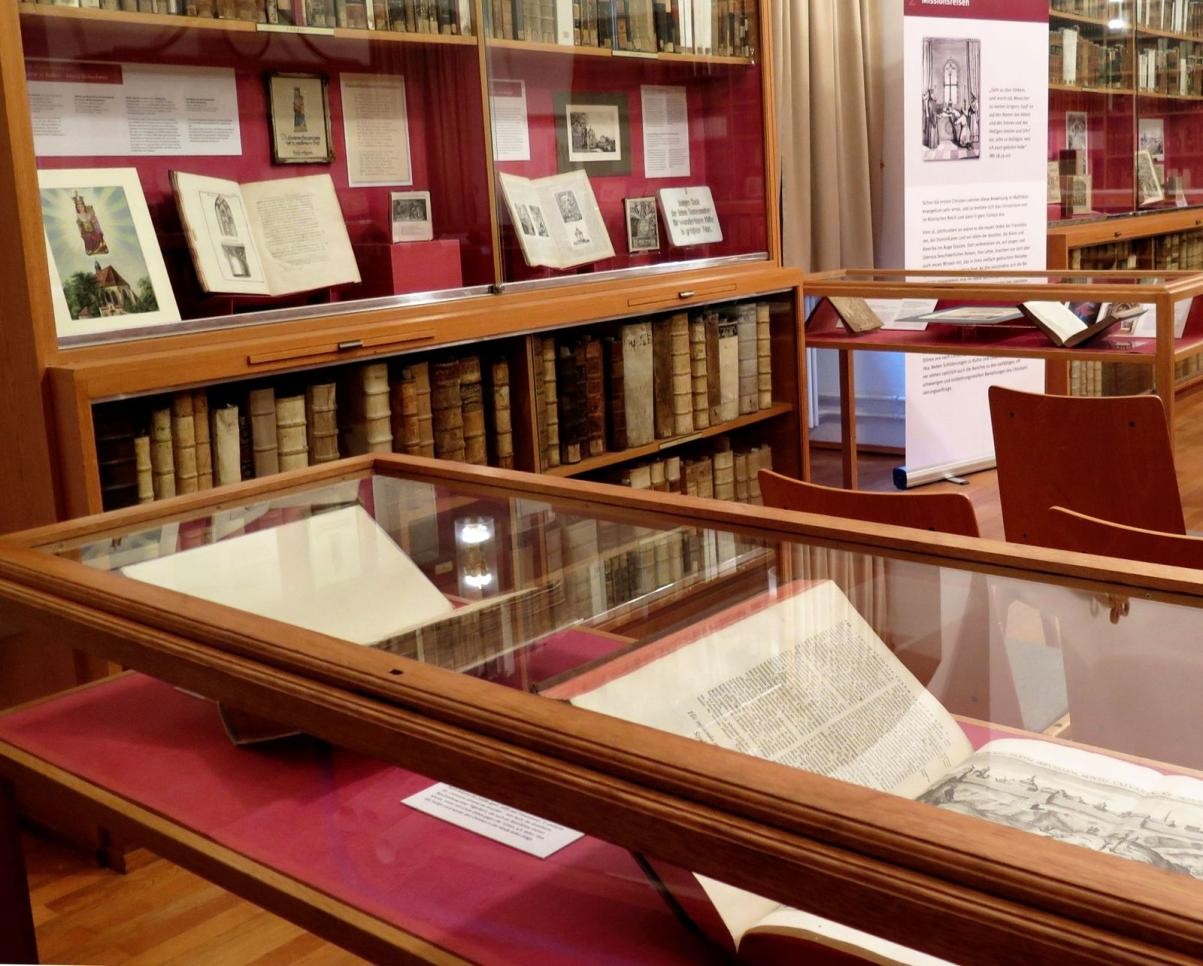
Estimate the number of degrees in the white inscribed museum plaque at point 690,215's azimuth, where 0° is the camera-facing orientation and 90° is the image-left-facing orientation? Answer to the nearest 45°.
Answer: approximately 315°

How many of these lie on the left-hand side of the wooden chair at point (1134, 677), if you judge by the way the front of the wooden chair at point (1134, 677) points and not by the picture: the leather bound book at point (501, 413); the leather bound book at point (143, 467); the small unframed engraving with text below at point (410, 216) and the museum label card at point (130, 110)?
4

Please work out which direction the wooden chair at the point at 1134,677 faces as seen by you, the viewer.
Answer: facing away from the viewer and to the right of the viewer

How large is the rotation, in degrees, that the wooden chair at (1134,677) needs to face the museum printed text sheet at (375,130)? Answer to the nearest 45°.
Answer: approximately 90° to its left

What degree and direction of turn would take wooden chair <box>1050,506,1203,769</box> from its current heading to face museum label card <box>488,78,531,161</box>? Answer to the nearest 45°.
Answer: approximately 90° to its left

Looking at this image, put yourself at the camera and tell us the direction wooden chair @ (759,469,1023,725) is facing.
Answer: facing away from the viewer and to the right of the viewer

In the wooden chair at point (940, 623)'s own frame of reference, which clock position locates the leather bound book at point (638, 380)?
The leather bound book is roughly at 10 o'clock from the wooden chair.

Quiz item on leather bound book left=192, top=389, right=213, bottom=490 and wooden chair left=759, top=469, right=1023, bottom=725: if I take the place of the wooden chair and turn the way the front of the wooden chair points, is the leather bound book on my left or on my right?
on my left
